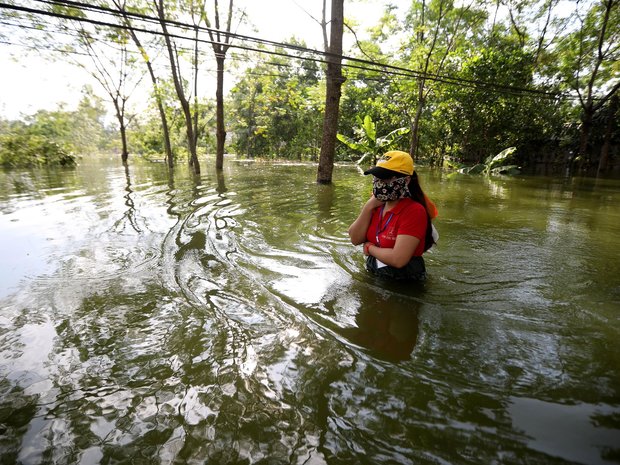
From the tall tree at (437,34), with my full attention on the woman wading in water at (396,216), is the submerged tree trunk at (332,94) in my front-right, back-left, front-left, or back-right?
front-right

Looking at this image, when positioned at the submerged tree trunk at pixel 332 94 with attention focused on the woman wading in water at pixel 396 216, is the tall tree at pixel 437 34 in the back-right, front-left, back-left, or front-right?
back-left

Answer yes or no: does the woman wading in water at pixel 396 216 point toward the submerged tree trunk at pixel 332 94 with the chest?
no

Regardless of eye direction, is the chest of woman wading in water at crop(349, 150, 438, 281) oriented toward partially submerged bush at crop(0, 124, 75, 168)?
no

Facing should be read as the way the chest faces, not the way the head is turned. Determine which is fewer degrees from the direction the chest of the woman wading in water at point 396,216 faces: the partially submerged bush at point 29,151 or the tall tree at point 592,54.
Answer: the partially submerged bush

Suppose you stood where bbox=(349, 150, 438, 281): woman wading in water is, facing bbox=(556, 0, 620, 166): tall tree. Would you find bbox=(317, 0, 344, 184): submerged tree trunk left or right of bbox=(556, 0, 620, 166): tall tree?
left

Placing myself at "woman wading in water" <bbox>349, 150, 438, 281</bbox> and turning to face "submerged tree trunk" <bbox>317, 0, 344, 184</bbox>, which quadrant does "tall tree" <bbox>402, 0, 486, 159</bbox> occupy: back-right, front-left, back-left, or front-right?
front-right

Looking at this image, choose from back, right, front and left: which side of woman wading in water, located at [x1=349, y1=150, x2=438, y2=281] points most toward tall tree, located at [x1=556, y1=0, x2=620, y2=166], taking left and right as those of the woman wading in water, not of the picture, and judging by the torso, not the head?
back

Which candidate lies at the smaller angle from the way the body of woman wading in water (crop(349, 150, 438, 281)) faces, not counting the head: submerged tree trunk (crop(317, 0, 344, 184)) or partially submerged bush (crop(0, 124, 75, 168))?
the partially submerged bush

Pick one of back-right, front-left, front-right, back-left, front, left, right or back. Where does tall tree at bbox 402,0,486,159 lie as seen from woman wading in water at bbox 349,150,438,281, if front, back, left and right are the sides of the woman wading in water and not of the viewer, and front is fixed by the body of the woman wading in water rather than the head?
back-right

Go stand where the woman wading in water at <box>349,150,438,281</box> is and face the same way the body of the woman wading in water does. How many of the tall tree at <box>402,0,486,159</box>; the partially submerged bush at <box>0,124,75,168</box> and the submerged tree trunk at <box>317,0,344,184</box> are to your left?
0

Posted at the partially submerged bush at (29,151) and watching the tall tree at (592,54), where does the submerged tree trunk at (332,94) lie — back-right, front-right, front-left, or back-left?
front-right

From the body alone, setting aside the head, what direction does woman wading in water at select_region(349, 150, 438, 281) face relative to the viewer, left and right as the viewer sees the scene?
facing the viewer and to the left of the viewer
